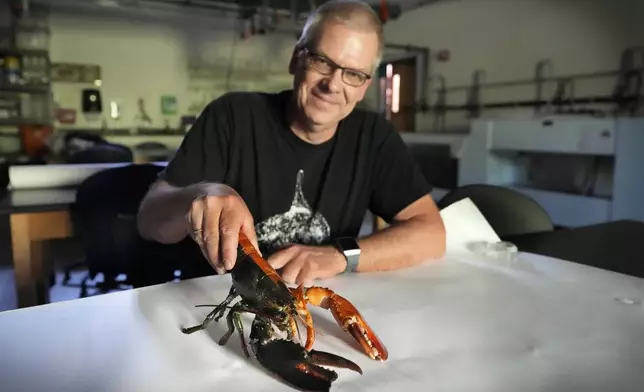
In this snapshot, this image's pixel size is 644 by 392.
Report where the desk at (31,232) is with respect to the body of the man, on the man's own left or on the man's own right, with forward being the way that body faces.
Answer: on the man's own right

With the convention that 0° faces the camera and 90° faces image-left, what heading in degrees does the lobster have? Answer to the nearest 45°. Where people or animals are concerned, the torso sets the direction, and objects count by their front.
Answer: approximately 315°

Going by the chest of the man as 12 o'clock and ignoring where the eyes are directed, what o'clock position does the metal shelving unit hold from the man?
The metal shelving unit is roughly at 5 o'clock from the man.

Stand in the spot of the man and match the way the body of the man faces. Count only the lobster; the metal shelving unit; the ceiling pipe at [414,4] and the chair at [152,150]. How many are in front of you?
1

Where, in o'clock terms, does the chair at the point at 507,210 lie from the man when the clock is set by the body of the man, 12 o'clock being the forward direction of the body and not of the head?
The chair is roughly at 8 o'clock from the man.

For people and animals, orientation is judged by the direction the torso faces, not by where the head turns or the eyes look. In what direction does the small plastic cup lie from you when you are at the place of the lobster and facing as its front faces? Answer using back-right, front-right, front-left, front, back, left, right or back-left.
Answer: left

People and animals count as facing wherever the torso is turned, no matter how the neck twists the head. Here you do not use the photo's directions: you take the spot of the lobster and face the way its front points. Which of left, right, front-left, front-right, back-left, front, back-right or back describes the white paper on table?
left

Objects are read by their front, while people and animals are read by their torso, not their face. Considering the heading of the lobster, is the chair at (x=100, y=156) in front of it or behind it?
behind

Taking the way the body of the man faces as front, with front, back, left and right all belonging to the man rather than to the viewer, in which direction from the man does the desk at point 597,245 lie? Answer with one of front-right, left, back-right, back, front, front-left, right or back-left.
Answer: left

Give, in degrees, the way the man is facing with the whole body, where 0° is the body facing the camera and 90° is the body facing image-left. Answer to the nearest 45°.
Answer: approximately 0°

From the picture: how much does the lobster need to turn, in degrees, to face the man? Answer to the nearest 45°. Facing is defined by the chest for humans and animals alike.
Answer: approximately 135° to its left

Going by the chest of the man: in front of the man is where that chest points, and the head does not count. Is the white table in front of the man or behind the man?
in front

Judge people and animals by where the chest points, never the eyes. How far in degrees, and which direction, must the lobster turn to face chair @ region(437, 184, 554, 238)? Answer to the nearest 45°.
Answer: approximately 90° to its left

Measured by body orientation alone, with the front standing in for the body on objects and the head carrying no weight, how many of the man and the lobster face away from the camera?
0

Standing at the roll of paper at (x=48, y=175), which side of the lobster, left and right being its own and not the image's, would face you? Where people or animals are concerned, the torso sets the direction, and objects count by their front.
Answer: back

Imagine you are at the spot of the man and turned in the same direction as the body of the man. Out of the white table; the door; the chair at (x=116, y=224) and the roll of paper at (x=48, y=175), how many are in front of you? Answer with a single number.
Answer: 1
